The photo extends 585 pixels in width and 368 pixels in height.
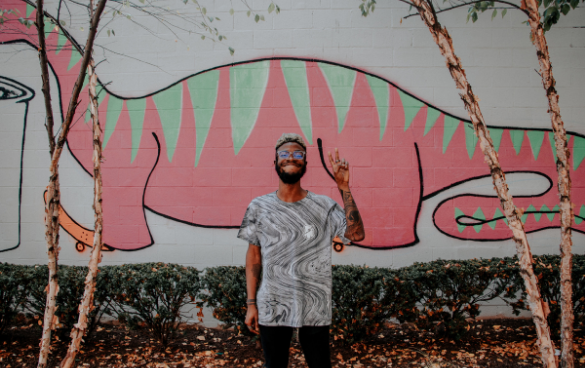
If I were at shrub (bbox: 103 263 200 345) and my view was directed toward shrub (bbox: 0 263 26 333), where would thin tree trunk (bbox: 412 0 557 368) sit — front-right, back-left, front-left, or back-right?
back-left

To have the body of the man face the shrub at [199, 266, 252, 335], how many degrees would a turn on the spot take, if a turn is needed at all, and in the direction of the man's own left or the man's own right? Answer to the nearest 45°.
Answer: approximately 180°

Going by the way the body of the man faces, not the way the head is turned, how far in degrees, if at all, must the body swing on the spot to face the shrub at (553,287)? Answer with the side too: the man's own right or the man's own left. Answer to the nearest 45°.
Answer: approximately 135° to the man's own left

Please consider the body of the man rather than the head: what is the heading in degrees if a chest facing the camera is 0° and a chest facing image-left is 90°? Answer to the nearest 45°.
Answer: approximately 0°

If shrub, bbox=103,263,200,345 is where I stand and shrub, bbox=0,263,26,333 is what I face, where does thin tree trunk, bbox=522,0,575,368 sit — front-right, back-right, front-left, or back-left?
back-left

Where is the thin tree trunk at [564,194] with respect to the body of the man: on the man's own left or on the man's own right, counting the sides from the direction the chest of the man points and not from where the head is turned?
on the man's own left

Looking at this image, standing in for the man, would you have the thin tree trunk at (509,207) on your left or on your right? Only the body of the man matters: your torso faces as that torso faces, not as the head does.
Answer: on your left

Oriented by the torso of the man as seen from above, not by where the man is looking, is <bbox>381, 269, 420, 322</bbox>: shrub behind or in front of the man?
behind

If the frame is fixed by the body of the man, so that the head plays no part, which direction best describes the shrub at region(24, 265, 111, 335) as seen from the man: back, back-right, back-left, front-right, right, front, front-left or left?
back-right
